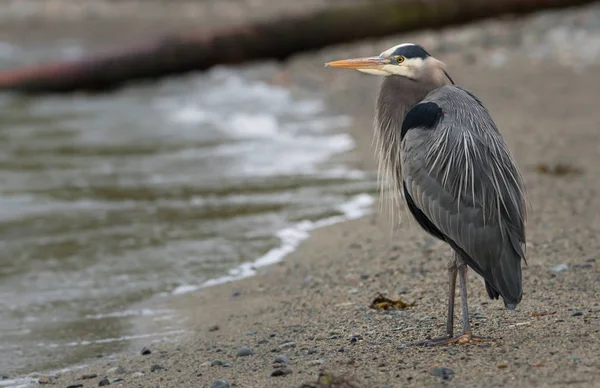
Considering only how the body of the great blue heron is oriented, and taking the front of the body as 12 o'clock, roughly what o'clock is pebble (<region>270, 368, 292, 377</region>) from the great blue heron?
The pebble is roughly at 11 o'clock from the great blue heron.

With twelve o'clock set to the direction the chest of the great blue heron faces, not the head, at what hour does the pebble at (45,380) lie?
The pebble is roughly at 10 o'clock from the great blue heron.

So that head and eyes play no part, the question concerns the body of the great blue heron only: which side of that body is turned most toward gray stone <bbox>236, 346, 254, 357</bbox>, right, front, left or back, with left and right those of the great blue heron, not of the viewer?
front

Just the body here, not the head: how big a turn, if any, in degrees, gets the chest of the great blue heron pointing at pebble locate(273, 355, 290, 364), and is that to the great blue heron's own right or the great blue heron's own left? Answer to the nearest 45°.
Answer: approximately 45° to the great blue heron's own left

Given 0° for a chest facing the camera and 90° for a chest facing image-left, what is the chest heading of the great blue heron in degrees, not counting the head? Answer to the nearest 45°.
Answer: approximately 90°

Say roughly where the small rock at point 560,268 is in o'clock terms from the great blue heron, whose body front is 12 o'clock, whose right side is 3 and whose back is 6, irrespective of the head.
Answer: The small rock is roughly at 4 o'clock from the great blue heron.

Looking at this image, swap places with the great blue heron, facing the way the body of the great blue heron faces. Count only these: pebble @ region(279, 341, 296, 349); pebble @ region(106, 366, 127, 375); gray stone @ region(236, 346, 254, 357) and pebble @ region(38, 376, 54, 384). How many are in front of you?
4

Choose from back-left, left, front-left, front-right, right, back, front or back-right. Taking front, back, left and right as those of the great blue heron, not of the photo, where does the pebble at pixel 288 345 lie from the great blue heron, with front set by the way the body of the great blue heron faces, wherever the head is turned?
front

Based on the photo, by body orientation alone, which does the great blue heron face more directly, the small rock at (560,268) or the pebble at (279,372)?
the pebble

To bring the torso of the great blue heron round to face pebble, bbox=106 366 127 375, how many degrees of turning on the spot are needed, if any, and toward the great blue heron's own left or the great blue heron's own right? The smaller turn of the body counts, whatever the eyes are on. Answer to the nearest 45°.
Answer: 0° — it already faces it

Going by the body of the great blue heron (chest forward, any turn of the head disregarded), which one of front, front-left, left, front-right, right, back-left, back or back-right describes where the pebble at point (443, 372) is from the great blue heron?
left

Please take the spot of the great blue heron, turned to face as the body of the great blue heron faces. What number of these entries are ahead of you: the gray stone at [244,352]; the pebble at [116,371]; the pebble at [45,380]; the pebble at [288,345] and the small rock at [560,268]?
4
